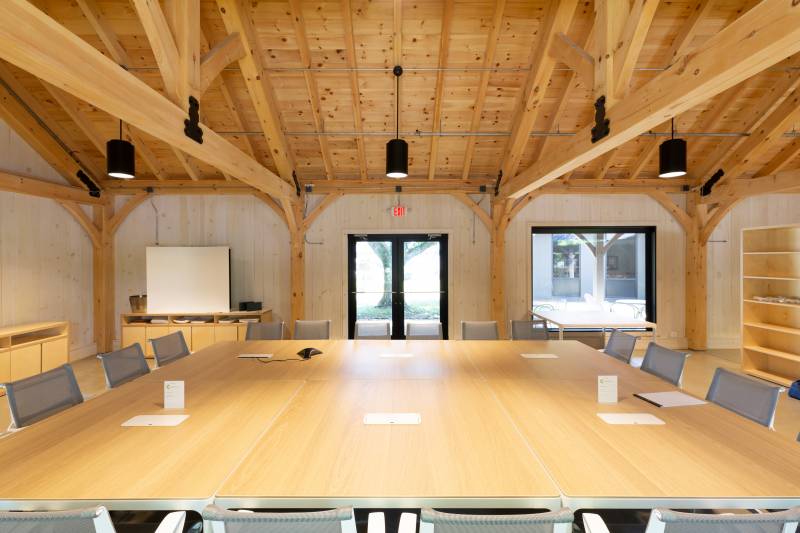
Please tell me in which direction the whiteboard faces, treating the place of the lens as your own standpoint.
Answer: facing the viewer

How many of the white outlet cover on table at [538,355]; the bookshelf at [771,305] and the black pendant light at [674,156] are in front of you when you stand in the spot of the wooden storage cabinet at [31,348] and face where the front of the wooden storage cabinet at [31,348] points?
3

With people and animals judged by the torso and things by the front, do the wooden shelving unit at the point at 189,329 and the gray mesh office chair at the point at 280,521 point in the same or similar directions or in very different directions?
very different directions

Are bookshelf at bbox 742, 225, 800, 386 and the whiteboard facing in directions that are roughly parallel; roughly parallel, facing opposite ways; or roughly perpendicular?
roughly perpendicular

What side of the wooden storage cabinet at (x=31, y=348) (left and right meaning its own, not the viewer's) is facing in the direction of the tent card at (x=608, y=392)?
front

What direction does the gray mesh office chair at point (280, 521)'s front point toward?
away from the camera

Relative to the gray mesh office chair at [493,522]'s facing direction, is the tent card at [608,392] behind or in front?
in front

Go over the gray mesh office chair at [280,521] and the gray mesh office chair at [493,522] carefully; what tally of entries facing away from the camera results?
2

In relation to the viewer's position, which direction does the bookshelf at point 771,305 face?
facing the viewer and to the left of the viewer

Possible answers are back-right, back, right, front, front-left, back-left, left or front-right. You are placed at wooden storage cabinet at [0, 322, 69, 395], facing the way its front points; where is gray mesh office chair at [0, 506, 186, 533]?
front-right

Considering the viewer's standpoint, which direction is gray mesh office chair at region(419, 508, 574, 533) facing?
facing away from the viewer

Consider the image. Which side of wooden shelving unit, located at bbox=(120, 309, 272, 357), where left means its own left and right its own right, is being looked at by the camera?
front

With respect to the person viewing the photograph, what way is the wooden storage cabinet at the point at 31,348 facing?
facing the viewer and to the right of the viewer

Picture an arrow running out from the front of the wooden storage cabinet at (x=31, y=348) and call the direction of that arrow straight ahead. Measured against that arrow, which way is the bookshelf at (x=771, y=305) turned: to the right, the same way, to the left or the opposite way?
the opposite way

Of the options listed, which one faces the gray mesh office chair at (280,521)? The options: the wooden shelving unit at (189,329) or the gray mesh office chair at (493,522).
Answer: the wooden shelving unit

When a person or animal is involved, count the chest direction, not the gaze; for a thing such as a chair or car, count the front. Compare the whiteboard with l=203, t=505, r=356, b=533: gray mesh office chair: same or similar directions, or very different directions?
very different directions

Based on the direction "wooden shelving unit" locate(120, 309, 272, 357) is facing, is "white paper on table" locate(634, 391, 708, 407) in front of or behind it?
in front

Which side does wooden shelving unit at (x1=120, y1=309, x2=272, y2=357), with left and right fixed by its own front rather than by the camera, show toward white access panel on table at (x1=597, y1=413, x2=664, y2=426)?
front
